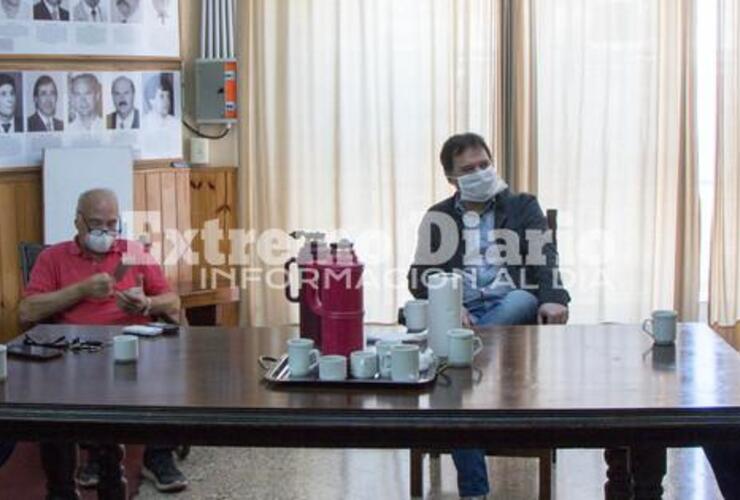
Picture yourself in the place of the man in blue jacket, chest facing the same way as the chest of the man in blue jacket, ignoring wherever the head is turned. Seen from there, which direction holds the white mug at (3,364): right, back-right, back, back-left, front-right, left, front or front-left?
front-right

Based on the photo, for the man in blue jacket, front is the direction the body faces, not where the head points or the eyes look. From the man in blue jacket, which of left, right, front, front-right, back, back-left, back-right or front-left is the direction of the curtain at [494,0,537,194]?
back

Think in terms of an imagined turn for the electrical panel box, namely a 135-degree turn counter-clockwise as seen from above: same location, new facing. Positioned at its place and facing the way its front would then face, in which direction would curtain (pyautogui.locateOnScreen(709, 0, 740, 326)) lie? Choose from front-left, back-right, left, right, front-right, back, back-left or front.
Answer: front-right

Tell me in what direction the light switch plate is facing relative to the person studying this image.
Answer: facing the viewer

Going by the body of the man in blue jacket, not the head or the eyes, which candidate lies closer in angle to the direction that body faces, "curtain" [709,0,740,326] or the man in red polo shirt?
the man in red polo shirt

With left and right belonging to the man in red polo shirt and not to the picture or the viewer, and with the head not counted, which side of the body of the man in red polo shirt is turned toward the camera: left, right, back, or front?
front

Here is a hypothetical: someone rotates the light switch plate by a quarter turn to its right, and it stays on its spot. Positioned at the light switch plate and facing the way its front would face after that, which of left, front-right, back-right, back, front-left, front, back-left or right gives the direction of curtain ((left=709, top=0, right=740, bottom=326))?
back

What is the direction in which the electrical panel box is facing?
toward the camera

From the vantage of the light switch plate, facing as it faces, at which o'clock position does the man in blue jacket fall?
The man in blue jacket is roughly at 11 o'clock from the light switch plate.

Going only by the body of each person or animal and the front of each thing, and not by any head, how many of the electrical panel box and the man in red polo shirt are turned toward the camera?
2

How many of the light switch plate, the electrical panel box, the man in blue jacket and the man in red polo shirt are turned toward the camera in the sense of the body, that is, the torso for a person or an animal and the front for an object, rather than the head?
4

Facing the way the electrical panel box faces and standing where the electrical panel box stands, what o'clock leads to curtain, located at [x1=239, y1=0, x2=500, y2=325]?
The curtain is roughly at 9 o'clock from the electrical panel box.
